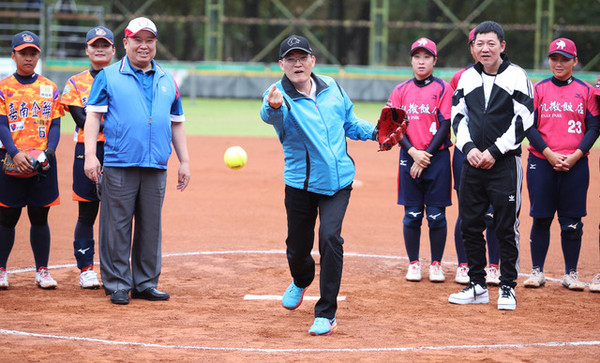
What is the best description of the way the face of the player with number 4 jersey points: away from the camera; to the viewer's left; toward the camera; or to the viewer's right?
toward the camera

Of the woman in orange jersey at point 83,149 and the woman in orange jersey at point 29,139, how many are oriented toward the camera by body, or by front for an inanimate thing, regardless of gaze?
2

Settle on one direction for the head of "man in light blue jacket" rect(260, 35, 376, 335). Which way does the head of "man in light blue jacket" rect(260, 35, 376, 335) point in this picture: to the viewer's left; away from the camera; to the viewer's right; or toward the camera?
toward the camera

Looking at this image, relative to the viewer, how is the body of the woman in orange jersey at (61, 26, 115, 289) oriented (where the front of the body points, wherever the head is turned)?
toward the camera

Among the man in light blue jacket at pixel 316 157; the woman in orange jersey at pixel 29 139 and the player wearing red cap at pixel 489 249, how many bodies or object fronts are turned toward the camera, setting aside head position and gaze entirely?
3

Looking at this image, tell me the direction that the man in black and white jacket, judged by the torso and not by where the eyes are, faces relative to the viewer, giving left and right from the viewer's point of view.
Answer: facing the viewer and to the left of the viewer

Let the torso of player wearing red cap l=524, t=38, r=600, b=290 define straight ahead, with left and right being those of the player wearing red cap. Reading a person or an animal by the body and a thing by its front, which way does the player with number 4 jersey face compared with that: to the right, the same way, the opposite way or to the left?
the same way

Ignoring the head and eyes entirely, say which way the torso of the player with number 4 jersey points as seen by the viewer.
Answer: toward the camera

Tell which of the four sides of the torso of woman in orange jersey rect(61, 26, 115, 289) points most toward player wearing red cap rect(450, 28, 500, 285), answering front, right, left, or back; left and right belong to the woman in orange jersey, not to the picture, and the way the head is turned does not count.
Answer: left

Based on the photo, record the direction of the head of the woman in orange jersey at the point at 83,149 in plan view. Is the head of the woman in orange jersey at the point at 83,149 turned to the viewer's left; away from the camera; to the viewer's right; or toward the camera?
toward the camera

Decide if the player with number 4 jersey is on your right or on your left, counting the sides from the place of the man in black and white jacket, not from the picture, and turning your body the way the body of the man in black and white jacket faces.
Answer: on your right

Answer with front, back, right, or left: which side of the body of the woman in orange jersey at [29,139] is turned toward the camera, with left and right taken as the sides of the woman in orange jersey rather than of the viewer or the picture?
front

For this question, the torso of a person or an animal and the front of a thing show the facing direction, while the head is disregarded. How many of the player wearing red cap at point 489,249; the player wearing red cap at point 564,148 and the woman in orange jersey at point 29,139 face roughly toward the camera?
3

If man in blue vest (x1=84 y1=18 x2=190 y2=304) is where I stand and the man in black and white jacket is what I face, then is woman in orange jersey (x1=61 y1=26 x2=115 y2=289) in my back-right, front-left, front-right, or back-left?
back-left
